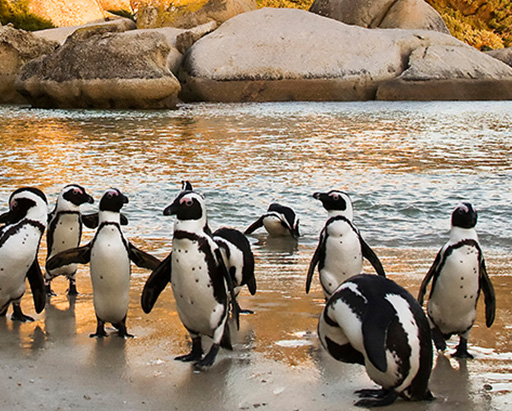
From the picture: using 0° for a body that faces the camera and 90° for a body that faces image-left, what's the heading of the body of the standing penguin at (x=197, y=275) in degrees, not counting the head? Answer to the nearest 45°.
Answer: approximately 45°

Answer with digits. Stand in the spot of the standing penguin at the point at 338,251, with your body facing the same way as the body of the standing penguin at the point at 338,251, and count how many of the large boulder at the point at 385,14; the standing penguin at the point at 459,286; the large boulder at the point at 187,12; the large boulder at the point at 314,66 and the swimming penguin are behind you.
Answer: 4

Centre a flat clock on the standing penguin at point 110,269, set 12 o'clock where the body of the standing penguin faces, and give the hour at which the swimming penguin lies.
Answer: The swimming penguin is roughly at 7 o'clock from the standing penguin.

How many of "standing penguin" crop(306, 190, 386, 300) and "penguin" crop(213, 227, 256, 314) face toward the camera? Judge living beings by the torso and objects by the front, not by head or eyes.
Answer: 1

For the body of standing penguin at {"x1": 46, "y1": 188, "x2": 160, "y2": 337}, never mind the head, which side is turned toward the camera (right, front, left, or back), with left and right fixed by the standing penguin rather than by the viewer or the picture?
front

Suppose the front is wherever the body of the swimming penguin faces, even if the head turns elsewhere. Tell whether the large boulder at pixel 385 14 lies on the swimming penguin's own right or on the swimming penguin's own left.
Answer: on the swimming penguin's own left

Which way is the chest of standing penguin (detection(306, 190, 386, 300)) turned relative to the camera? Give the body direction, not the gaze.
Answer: toward the camera

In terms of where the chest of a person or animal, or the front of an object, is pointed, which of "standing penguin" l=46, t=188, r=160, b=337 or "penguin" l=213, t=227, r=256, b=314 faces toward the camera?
the standing penguin

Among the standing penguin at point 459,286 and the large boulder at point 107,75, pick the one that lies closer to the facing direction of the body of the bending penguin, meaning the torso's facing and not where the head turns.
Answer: the large boulder

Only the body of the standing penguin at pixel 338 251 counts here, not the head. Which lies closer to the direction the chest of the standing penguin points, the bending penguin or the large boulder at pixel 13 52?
the bending penguin

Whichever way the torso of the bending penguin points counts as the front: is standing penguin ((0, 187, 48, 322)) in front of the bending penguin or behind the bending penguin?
in front

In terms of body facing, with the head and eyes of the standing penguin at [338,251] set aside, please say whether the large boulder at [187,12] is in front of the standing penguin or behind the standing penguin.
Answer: behind

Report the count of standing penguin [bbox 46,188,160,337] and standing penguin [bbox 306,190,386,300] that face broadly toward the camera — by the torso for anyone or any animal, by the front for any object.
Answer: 2
